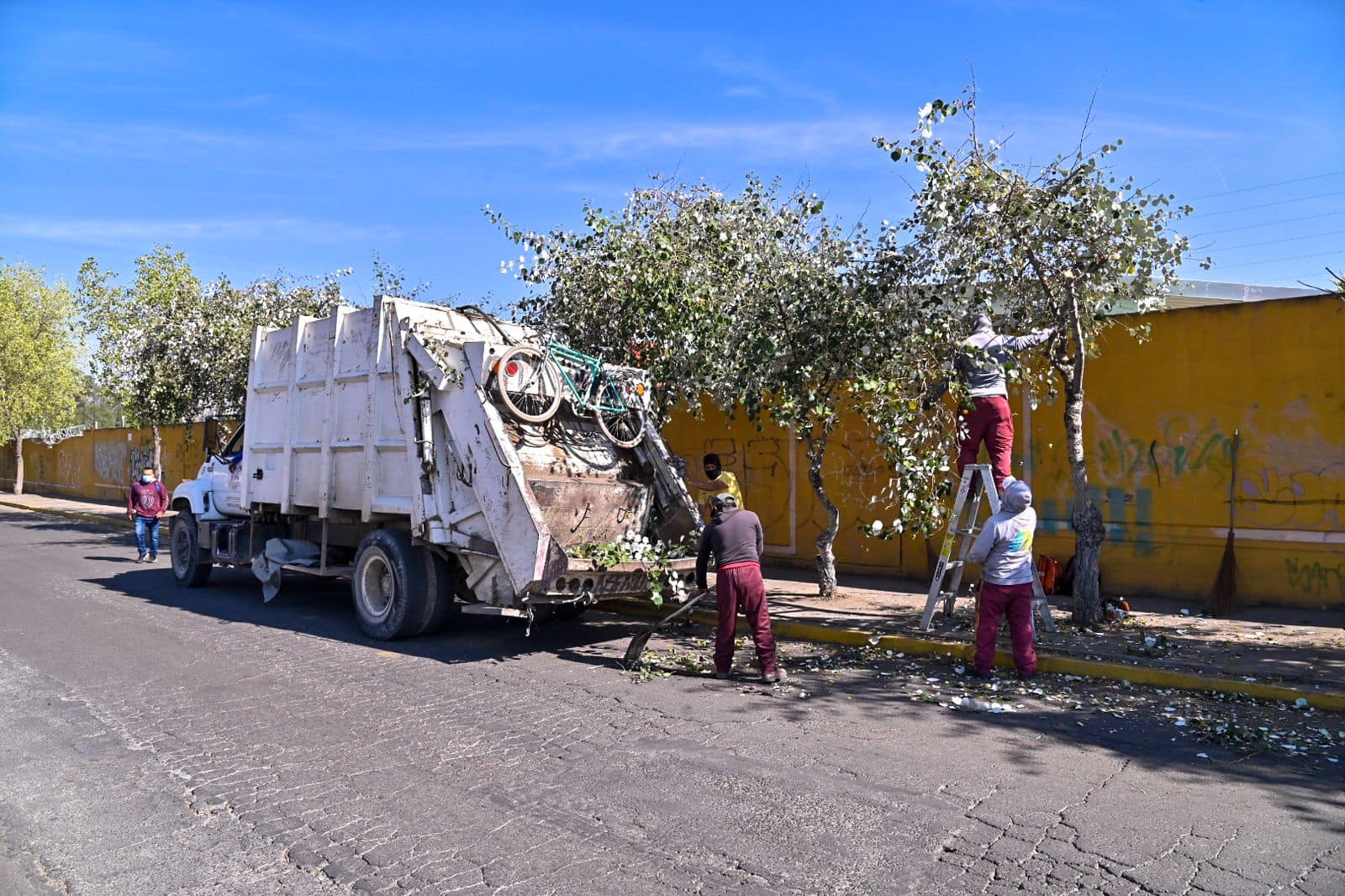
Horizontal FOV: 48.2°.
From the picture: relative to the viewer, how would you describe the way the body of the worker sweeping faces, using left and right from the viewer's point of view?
facing away from the viewer

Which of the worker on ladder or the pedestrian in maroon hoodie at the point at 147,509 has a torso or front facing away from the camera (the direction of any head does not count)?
the worker on ladder

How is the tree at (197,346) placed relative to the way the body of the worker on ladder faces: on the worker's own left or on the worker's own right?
on the worker's own left

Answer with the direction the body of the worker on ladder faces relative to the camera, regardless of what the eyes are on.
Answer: away from the camera

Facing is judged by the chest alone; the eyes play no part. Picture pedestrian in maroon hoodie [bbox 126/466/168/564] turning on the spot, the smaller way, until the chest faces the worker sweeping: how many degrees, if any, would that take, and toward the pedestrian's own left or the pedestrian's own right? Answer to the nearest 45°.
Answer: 0° — they already face them

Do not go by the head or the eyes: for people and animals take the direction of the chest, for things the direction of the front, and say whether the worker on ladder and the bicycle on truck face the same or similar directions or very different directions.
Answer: very different directions

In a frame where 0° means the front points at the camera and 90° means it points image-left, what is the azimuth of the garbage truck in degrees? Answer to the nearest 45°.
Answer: approximately 135°

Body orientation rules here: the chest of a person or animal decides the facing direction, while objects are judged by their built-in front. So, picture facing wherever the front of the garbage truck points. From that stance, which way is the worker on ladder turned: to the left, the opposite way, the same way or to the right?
to the right

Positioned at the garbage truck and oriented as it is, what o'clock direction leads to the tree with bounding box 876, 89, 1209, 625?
The tree is roughly at 5 o'clock from the garbage truck.

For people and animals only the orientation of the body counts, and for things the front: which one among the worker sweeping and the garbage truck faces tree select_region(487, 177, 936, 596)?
the worker sweeping

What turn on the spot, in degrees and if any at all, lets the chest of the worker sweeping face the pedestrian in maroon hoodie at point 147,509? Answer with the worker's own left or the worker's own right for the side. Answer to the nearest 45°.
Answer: approximately 45° to the worker's own left
